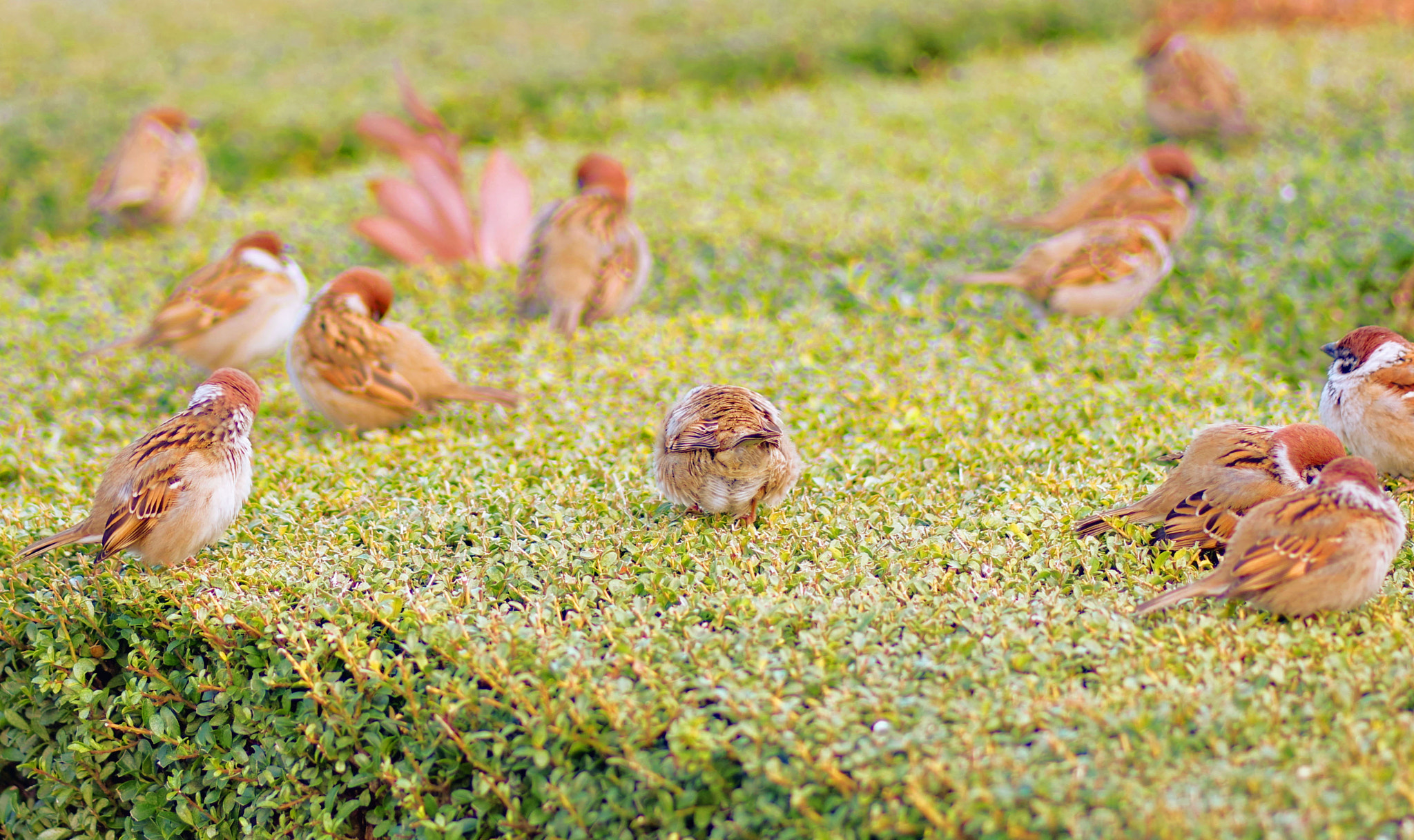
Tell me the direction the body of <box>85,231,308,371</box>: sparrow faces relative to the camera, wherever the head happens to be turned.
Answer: to the viewer's right

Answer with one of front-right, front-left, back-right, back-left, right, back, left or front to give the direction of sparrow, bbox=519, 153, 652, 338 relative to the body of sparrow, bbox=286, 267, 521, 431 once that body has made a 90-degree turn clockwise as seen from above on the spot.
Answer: front-right

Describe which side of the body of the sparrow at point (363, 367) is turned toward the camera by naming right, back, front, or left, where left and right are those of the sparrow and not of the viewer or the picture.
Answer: left

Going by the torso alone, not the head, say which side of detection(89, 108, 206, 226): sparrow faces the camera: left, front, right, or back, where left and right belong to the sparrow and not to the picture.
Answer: right

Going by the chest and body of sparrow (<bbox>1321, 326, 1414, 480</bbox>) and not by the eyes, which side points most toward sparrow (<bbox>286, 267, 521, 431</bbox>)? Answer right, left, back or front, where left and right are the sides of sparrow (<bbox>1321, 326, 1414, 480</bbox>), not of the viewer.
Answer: front

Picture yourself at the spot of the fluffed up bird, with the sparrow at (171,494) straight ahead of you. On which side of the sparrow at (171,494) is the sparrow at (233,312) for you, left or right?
right

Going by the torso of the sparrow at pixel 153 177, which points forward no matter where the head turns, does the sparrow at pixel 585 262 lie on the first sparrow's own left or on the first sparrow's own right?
on the first sparrow's own right

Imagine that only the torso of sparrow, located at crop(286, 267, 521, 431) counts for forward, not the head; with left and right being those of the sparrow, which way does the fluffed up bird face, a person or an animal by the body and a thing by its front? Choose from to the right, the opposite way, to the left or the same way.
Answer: to the right

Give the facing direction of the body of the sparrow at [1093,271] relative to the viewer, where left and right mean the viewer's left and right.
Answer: facing to the right of the viewer

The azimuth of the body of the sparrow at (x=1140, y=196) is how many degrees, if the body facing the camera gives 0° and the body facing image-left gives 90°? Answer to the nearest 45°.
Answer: approximately 270°

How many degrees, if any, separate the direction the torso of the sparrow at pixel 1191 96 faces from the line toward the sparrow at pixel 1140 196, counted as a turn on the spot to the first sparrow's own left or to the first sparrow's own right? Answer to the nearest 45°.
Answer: approximately 90° to the first sparrow's own left

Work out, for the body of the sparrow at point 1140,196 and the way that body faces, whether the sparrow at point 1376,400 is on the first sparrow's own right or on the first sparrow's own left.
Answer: on the first sparrow's own right

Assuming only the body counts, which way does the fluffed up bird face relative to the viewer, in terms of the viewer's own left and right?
facing away from the viewer
